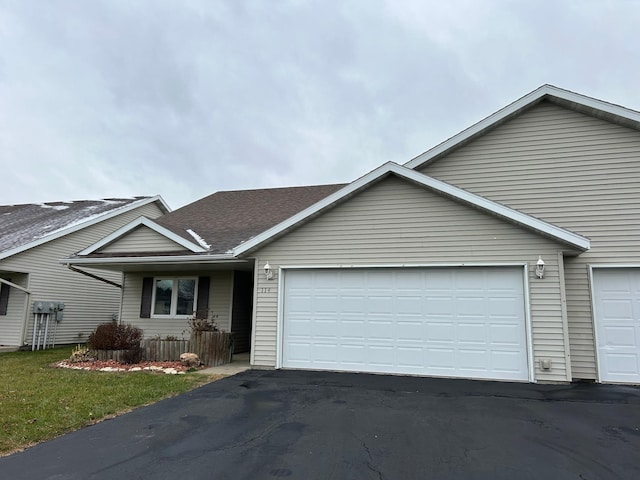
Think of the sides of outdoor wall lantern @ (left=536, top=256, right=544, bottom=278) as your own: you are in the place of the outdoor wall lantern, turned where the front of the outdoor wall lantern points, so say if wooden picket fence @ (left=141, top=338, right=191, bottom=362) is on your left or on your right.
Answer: on your right

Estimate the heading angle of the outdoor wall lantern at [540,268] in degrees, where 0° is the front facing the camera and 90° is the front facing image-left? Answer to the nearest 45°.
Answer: approximately 0°

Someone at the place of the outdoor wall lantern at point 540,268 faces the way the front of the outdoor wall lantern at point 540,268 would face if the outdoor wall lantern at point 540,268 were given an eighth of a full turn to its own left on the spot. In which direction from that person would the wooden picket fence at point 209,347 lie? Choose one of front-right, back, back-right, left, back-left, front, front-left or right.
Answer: back-right

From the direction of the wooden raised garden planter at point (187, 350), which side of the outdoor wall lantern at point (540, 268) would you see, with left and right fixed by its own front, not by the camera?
right

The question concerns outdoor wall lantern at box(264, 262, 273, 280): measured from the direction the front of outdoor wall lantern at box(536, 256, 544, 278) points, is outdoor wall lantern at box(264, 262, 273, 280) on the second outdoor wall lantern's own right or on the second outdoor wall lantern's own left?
on the second outdoor wall lantern's own right
